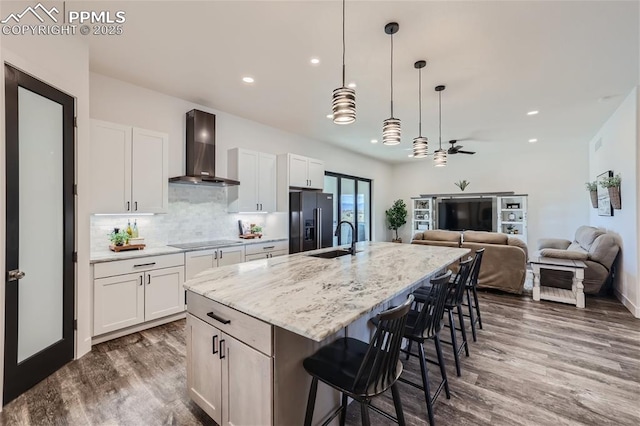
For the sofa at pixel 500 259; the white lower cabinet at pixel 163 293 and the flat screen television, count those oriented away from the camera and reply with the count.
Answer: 1

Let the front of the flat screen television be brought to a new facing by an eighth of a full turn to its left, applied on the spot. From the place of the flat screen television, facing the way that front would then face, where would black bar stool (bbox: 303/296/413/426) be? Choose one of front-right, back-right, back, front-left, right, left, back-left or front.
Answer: front-right

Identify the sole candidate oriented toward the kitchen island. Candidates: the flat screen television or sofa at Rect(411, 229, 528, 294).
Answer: the flat screen television

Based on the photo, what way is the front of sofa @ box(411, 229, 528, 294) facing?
away from the camera

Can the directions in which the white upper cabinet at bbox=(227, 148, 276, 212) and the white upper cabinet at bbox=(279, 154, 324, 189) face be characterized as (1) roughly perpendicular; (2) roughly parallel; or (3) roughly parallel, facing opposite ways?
roughly parallel

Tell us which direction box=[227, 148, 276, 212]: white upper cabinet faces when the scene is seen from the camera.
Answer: facing the viewer and to the right of the viewer

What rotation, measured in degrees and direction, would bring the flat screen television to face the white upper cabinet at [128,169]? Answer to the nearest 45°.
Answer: approximately 45° to its right

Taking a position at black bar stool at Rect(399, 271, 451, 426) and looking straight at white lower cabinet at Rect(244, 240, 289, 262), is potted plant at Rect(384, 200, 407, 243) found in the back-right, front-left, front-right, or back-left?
front-right

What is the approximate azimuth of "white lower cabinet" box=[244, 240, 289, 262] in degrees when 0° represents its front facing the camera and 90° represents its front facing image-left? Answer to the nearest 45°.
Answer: approximately 315°

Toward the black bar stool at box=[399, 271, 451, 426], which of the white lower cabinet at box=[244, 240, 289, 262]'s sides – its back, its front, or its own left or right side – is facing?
front

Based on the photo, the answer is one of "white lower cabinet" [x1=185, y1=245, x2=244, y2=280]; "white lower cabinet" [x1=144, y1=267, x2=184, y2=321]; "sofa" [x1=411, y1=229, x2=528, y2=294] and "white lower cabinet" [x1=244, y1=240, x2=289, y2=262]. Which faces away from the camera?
the sofa

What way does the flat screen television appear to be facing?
toward the camera

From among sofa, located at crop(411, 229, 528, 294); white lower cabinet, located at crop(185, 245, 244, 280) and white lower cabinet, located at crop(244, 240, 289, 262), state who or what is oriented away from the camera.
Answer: the sofa

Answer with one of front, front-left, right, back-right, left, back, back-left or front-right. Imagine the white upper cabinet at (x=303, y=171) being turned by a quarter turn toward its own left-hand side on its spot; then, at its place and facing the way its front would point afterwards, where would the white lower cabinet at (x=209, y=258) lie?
back

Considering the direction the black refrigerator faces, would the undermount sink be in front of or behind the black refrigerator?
in front

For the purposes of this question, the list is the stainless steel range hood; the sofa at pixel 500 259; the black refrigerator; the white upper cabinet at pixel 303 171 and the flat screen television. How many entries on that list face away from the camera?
1

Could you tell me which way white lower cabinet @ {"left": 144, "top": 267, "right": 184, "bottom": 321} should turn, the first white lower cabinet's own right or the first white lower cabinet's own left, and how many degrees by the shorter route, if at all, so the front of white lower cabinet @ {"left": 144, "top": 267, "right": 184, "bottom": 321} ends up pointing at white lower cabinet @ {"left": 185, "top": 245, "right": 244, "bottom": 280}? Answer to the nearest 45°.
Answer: approximately 45° to the first white lower cabinet's own left

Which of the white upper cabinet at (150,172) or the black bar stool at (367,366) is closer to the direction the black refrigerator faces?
the black bar stool

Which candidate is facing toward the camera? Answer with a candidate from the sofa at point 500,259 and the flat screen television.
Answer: the flat screen television
